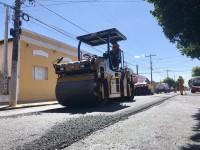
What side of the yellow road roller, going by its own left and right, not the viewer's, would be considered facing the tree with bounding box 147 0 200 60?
left

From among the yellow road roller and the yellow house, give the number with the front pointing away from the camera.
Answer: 0

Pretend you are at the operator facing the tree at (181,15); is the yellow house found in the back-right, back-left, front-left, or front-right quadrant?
back-right

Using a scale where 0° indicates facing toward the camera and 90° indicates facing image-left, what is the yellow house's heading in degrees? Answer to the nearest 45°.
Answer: approximately 315°

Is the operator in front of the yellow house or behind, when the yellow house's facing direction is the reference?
in front

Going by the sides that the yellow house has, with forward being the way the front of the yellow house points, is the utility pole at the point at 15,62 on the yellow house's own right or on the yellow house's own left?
on the yellow house's own right

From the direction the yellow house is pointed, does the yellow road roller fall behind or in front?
in front

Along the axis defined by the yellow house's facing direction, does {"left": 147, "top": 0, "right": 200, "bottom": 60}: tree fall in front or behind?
in front

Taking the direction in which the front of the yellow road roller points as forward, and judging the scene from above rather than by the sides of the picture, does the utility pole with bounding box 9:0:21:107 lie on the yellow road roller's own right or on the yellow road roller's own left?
on the yellow road roller's own right

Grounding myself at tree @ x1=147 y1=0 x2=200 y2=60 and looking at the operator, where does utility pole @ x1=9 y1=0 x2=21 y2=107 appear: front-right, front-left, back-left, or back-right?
front-left

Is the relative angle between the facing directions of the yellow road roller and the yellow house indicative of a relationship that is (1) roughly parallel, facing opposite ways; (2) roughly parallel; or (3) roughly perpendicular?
roughly perpendicular
